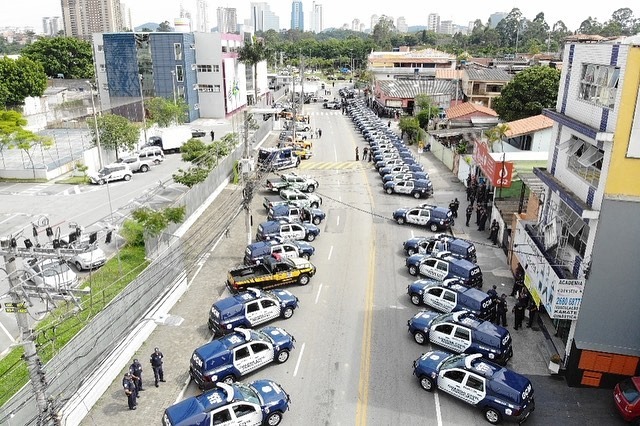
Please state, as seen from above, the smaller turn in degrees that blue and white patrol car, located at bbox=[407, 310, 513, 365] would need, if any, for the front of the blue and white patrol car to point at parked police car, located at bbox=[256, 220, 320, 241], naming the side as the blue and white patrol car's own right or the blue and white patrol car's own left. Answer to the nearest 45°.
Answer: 0° — it already faces it

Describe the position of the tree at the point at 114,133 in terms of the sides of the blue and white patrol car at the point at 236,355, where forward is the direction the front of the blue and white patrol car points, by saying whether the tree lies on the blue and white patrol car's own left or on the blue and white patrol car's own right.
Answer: on the blue and white patrol car's own left

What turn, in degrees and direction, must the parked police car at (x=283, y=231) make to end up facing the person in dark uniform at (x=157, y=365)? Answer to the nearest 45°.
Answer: approximately 90° to its right

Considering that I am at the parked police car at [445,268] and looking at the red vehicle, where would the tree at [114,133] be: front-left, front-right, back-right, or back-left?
back-right

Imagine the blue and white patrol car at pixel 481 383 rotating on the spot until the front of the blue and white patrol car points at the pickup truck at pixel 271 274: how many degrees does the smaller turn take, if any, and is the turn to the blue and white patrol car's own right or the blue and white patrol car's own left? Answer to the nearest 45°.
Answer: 0° — it already faces it
